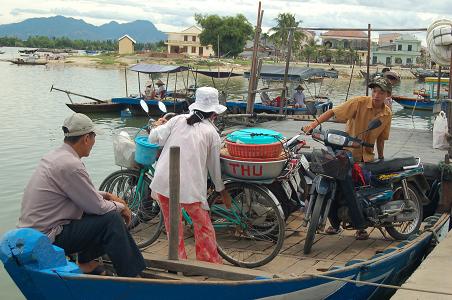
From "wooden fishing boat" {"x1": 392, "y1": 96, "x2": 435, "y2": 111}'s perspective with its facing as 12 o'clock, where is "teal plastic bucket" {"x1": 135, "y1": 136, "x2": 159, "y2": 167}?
The teal plastic bucket is roughly at 9 o'clock from the wooden fishing boat.

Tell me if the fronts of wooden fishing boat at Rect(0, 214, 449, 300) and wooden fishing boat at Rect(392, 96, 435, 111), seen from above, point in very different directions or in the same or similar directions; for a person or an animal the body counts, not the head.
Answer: very different directions

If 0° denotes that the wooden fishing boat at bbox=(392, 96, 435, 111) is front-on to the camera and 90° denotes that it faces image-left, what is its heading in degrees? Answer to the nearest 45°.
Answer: approximately 90°

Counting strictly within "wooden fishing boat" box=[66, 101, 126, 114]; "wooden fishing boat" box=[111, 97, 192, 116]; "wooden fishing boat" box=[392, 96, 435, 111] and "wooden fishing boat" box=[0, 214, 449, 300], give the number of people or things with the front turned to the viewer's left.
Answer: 3

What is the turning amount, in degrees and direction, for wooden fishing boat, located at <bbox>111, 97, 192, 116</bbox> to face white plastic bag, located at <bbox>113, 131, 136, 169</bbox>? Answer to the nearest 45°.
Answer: approximately 90° to its left

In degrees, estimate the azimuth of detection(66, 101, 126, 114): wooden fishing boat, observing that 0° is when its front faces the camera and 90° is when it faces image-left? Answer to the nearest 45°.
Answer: approximately 90°

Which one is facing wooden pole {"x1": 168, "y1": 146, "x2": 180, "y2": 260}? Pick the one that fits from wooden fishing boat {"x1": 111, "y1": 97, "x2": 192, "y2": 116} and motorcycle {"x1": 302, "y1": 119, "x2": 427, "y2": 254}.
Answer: the motorcycle

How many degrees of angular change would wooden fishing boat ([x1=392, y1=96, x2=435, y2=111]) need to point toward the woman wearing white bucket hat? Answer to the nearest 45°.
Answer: approximately 90° to its left

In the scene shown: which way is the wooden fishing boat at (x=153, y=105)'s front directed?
to the viewer's left

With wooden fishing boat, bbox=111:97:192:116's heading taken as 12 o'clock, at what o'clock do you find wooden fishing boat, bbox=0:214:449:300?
wooden fishing boat, bbox=0:214:449:300 is roughly at 9 o'clock from wooden fishing boat, bbox=111:97:192:116.

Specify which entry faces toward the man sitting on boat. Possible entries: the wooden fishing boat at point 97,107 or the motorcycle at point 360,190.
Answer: the motorcycle

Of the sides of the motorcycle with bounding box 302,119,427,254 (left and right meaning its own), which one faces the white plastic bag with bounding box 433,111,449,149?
back
